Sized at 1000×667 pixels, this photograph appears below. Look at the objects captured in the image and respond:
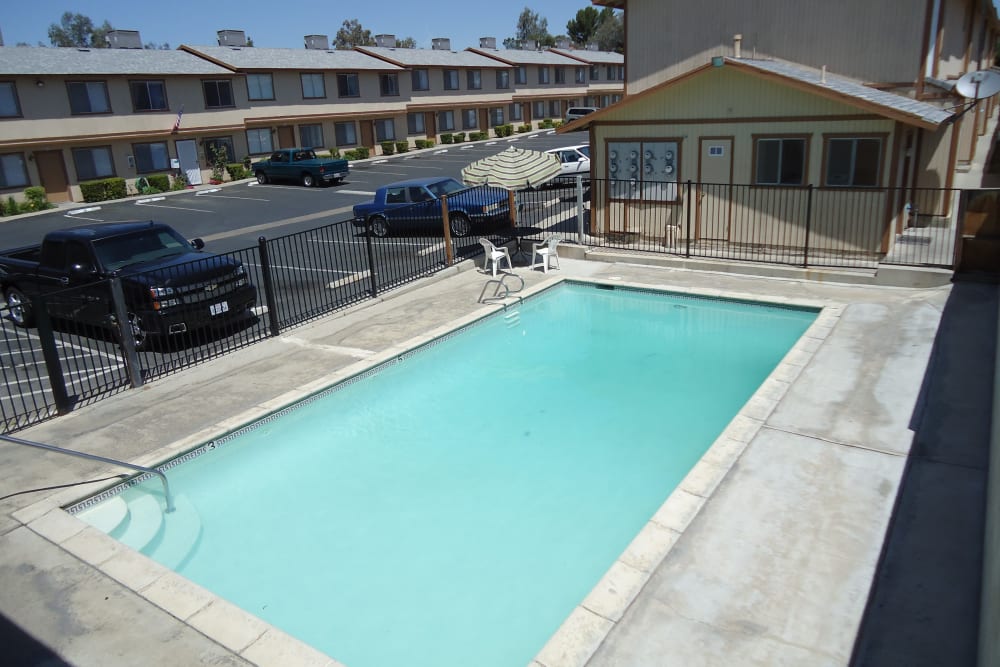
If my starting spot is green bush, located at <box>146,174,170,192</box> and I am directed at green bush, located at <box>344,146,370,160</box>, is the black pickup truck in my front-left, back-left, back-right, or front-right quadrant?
back-right

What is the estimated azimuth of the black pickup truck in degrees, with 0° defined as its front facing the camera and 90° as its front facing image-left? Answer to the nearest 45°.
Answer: approximately 315°

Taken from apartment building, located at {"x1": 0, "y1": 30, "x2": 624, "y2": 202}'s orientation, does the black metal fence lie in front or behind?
in front

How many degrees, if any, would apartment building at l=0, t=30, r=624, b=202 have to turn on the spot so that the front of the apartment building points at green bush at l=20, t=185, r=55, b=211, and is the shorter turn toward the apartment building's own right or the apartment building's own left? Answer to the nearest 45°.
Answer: approximately 90° to the apartment building's own right

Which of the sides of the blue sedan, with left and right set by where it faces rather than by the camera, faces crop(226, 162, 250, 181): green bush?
back

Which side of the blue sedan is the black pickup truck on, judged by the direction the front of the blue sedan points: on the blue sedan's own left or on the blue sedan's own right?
on the blue sedan's own right

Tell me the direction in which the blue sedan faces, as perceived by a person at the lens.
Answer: facing the viewer and to the right of the viewer

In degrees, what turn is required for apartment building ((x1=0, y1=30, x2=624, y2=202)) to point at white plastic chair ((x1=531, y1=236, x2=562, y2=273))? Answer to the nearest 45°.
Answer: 0° — it already faces it

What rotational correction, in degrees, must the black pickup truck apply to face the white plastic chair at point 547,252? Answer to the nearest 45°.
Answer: approximately 45° to its left

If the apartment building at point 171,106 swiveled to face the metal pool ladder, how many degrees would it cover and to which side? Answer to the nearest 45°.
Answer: approximately 45° to its right

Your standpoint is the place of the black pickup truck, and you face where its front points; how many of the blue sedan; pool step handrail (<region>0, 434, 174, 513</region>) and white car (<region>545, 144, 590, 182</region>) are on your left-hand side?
2
